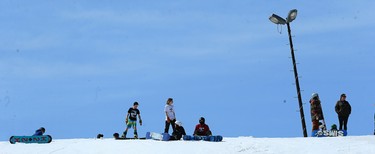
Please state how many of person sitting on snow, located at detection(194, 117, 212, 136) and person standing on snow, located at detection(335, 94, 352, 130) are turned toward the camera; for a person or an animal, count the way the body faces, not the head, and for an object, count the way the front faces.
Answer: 2

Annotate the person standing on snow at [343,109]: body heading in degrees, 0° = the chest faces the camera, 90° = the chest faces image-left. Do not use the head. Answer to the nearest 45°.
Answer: approximately 0°

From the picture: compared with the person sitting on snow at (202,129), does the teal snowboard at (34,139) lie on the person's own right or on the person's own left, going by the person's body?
on the person's own right

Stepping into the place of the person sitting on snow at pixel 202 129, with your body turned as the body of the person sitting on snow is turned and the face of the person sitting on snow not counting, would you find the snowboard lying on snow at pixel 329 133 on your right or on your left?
on your left

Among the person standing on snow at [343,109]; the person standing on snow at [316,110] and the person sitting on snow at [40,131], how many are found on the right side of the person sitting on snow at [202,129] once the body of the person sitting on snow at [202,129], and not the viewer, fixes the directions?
1

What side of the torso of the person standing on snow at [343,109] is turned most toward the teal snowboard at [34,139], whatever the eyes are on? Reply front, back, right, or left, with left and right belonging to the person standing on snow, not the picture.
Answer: right

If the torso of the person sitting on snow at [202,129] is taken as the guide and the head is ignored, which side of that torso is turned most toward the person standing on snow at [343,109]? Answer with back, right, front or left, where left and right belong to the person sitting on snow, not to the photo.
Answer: left

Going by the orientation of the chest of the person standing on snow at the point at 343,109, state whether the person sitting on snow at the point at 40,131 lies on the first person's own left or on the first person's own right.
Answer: on the first person's own right

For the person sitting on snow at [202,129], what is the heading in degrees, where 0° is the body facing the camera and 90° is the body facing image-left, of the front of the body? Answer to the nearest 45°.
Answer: approximately 0°
